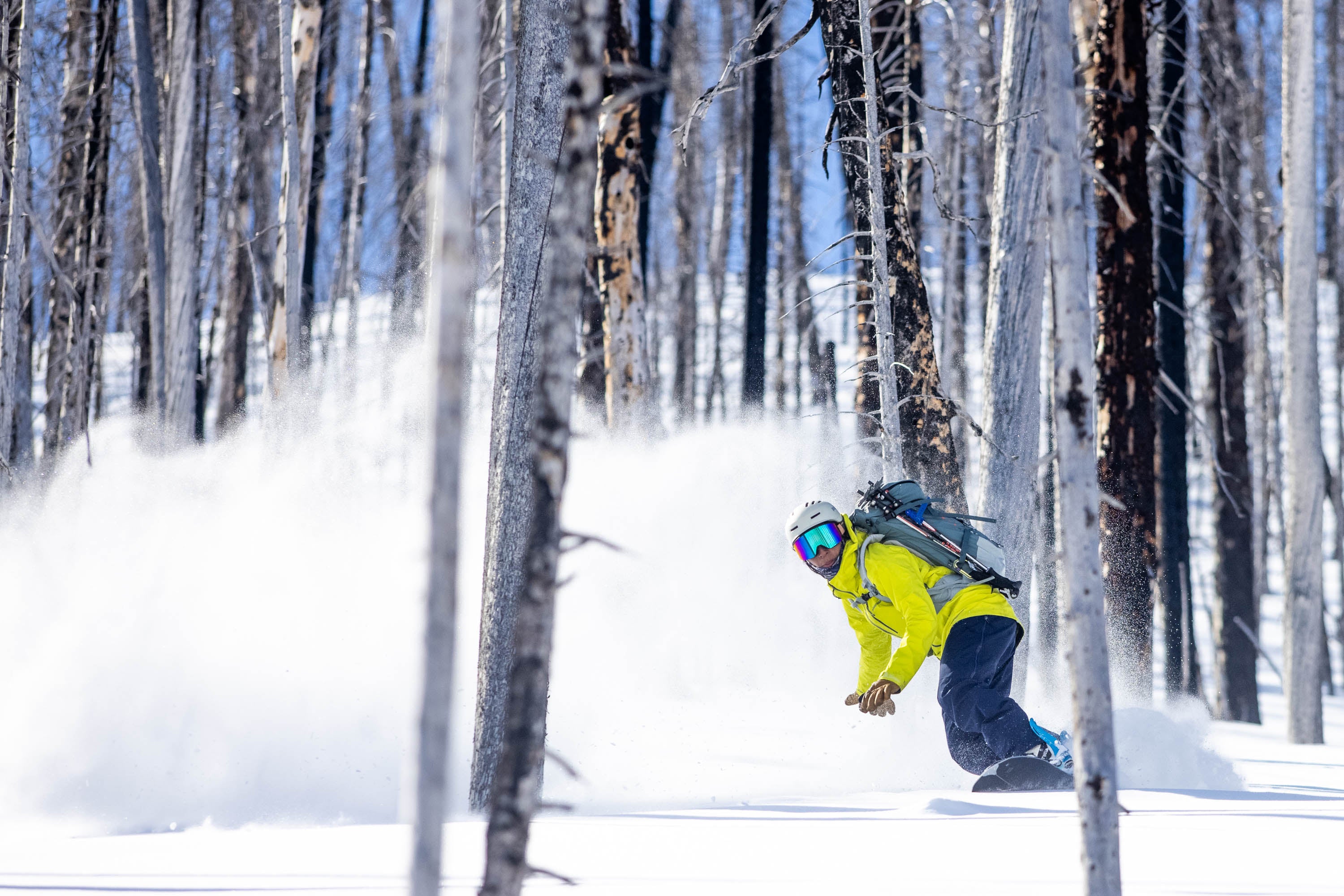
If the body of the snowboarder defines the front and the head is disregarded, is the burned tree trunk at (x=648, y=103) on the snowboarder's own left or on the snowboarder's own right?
on the snowboarder's own right

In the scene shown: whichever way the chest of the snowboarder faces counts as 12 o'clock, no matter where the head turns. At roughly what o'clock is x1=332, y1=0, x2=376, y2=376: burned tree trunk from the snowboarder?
The burned tree trunk is roughly at 3 o'clock from the snowboarder.

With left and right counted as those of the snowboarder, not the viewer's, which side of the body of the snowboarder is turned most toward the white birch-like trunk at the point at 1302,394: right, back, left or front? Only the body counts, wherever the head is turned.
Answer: back

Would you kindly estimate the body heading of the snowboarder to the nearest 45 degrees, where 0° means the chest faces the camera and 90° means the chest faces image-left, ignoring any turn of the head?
approximately 45°

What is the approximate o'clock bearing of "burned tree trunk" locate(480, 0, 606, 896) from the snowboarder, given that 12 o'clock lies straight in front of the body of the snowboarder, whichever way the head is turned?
The burned tree trunk is roughly at 11 o'clock from the snowboarder.

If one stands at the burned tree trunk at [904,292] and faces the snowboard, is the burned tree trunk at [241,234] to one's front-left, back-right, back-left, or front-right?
back-right

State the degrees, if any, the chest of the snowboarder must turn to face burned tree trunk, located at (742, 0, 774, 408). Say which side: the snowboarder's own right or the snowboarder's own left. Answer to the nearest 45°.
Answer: approximately 135° to the snowboarder's own right

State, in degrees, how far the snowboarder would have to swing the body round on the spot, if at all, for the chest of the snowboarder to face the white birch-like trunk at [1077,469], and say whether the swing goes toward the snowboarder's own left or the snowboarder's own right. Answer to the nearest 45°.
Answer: approximately 45° to the snowboarder's own left

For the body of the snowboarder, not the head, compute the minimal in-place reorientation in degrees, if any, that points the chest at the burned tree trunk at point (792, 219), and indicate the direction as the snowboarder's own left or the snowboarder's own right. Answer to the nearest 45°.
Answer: approximately 135° to the snowboarder's own right

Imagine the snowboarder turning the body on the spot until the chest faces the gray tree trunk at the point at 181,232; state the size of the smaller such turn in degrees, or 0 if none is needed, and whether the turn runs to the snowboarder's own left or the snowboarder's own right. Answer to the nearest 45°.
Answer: approximately 90° to the snowboarder's own right

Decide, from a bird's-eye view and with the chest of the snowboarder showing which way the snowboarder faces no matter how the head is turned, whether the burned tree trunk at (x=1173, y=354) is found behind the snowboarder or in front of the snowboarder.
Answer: behind
